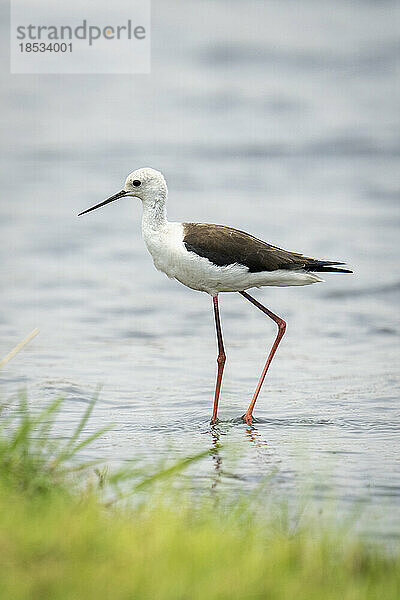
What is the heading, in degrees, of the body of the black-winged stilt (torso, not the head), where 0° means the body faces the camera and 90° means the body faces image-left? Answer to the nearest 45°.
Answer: approximately 90°
